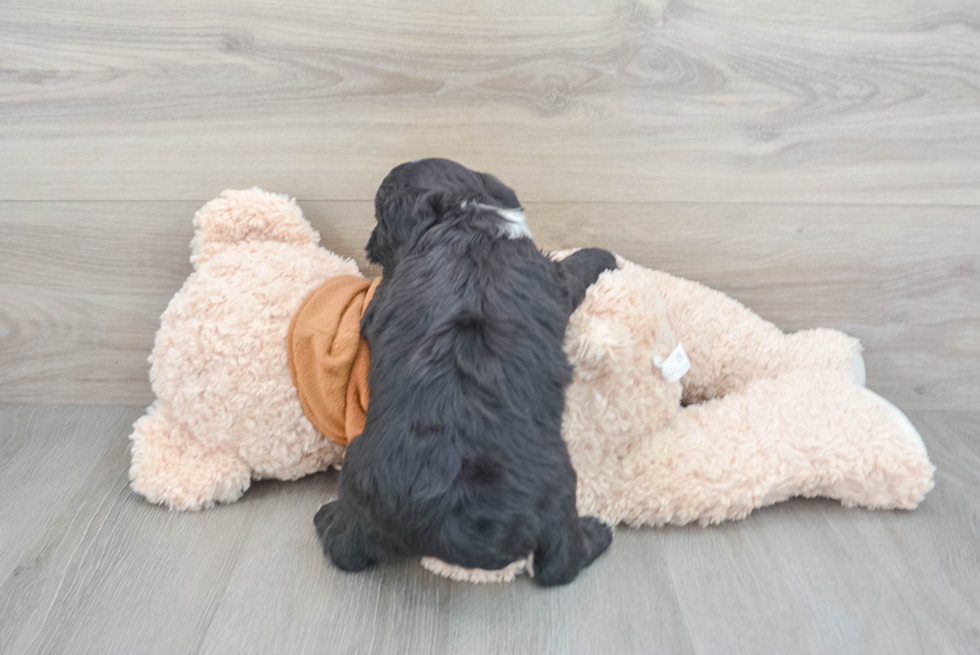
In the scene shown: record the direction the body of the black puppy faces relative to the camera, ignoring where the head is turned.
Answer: away from the camera
